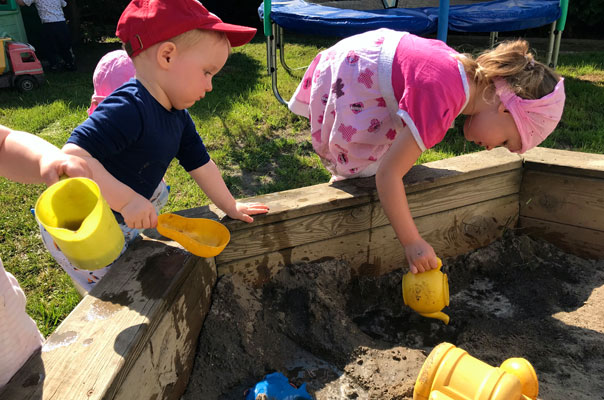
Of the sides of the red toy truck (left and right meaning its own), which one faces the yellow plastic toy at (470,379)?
right

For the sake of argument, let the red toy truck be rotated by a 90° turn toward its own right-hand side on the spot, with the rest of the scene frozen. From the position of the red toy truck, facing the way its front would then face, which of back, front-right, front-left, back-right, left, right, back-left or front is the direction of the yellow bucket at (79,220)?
front

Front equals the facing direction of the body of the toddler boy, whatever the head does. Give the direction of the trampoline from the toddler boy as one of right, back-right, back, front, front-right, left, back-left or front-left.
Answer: left

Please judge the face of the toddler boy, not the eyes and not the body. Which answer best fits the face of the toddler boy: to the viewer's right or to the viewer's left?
to the viewer's right

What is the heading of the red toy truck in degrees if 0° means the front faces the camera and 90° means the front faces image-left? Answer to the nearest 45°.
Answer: approximately 270°

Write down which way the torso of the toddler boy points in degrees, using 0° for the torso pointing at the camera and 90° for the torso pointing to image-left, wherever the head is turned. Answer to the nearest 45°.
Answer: approximately 315°

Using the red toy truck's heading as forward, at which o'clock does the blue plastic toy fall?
The blue plastic toy is roughly at 3 o'clock from the red toy truck.

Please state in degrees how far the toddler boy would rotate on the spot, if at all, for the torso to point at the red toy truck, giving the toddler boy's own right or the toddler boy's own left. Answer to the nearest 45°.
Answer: approximately 135° to the toddler boy's own left

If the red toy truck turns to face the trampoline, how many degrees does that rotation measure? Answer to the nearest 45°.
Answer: approximately 45° to its right

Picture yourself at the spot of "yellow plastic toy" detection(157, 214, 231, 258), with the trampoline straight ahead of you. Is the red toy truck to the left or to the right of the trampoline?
left
